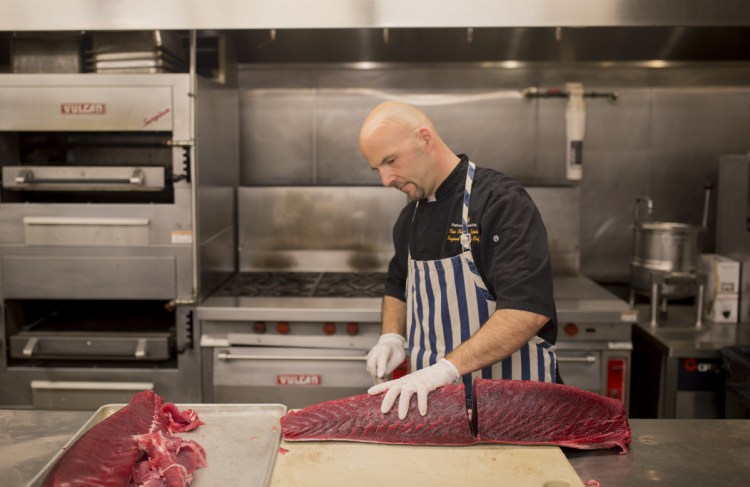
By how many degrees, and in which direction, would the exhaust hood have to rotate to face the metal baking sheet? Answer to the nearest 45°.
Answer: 0° — it already faces it

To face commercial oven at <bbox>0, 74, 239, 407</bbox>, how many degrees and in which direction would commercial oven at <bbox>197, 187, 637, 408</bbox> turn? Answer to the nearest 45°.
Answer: approximately 90° to its right

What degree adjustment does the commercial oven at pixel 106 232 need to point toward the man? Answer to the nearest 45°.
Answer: approximately 45° to its left

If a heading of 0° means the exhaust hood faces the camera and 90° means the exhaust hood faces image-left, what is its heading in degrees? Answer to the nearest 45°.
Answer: approximately 0°

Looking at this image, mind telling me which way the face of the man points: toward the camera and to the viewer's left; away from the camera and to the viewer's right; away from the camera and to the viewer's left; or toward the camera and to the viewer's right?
toward the camera and to the viewer's left

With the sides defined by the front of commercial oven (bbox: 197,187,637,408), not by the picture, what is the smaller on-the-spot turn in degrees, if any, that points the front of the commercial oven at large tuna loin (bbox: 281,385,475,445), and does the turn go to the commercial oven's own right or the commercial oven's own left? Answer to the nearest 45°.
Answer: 0° — it already faces it

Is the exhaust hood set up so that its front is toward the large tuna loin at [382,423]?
yes

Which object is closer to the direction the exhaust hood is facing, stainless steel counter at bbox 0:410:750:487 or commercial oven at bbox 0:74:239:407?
the stainless steel counter

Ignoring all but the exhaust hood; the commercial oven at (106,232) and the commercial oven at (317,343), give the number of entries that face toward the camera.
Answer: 3
